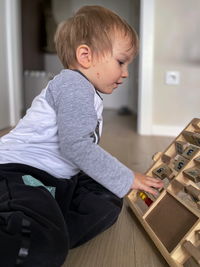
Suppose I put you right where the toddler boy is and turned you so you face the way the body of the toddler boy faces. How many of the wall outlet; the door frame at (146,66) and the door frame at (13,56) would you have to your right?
0

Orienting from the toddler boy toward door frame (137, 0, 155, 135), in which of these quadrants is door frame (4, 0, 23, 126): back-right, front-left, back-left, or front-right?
front-left

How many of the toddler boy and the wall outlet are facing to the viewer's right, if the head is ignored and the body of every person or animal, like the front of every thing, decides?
1

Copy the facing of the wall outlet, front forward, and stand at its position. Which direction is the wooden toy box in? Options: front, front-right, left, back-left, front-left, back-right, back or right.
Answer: front

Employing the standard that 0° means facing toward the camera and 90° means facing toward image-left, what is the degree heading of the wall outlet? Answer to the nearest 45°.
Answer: approximately 0°

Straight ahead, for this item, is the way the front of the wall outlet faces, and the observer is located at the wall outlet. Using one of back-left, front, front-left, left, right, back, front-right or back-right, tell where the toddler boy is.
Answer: front

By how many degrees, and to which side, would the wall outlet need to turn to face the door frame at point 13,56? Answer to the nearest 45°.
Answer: approximately 90° to its right

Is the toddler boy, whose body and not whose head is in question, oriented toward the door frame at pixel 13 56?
no

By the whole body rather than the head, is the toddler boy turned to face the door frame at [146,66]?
no

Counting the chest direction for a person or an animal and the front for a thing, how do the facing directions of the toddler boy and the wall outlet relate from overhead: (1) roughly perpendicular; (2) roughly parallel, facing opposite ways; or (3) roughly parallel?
roughly perpendicular

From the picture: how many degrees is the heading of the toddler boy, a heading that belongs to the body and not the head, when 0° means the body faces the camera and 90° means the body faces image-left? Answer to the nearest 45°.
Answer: approximately 270°

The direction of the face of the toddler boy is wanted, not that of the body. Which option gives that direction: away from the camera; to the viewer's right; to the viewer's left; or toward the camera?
to the viewer's right
